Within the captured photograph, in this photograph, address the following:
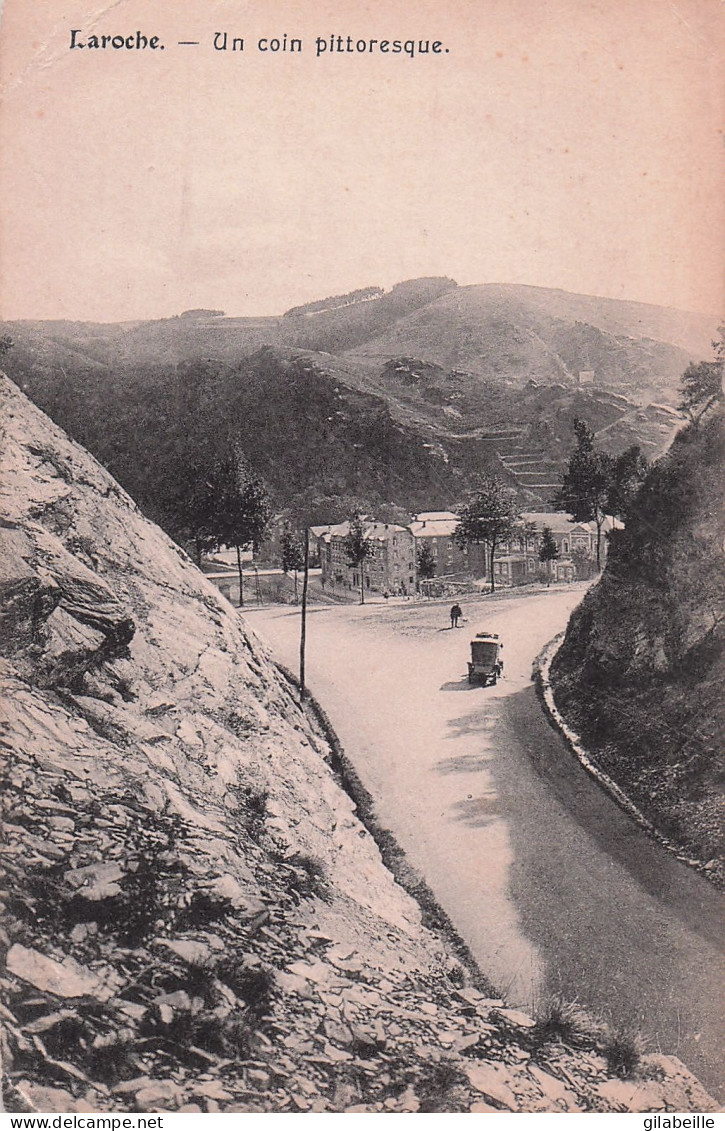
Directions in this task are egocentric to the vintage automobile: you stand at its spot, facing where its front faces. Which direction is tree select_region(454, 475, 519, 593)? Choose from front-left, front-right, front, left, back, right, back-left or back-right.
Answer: front

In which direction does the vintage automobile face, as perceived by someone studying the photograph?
facing away from the viewer

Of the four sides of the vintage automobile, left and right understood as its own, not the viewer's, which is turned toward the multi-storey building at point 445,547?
front
